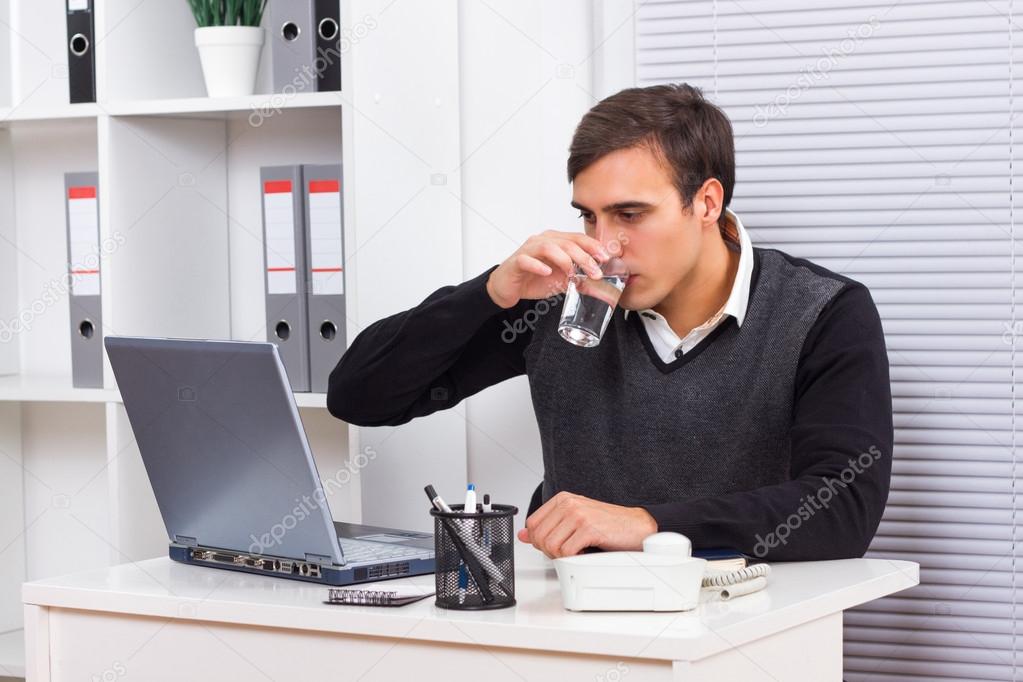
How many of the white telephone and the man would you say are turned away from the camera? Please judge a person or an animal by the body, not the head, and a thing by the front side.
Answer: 1

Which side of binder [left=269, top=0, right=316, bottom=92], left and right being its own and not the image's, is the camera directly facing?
front

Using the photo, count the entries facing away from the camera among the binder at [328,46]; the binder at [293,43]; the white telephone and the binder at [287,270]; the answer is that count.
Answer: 1

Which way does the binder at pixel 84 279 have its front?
toward the camera

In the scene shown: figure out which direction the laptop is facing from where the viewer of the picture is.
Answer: facing away from the viewer and to the right of the viewer

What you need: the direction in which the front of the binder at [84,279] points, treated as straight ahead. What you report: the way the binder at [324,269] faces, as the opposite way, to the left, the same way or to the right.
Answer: the same way

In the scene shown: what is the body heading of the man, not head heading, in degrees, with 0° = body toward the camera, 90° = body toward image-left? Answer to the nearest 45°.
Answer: approximately 45°

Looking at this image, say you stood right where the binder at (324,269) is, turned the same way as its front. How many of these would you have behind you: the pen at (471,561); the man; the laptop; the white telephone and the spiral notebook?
0

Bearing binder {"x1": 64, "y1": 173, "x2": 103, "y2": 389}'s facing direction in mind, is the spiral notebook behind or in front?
in front

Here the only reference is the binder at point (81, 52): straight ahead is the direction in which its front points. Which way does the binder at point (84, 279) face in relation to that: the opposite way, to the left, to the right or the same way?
the same way

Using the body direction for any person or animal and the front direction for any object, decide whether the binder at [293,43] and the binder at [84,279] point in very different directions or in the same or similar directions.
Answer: same or similar directions

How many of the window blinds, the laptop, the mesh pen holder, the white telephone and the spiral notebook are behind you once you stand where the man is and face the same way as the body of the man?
1

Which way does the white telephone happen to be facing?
away from the camera

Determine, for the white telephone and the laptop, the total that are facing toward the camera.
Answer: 0

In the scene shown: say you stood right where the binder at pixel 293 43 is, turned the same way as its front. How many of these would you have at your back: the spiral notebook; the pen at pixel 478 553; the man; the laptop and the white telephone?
0

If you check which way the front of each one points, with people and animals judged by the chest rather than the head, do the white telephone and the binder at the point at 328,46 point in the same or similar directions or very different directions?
very different directions

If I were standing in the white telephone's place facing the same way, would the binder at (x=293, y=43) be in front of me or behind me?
in front

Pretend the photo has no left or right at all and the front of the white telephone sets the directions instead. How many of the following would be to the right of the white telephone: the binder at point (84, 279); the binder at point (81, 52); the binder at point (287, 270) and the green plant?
0

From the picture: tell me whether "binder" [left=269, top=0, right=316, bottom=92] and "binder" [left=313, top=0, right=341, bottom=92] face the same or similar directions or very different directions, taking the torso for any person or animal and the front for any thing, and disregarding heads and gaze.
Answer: same or similar directions
